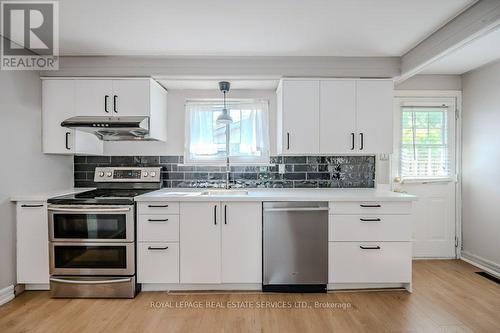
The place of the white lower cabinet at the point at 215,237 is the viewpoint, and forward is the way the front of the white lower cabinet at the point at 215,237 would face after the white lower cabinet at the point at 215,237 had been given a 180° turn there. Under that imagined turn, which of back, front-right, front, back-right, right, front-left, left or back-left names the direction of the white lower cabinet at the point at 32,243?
left

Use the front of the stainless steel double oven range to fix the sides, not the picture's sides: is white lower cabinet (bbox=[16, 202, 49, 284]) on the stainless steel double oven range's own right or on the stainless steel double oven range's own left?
on the stainless steel double oven range's own right

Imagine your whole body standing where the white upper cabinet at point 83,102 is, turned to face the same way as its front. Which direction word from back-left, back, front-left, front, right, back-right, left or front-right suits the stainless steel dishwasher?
front-left

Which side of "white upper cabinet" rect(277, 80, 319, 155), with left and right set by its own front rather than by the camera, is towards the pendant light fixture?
right

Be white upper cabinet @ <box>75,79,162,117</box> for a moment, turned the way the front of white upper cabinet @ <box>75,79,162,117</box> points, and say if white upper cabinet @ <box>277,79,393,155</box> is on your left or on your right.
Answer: on your left

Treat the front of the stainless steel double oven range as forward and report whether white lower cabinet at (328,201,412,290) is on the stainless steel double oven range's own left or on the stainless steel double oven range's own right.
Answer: on the stainless steel double oven range's own left

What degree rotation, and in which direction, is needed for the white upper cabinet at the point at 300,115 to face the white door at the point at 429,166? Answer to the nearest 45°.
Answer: approximately 135° to its left
